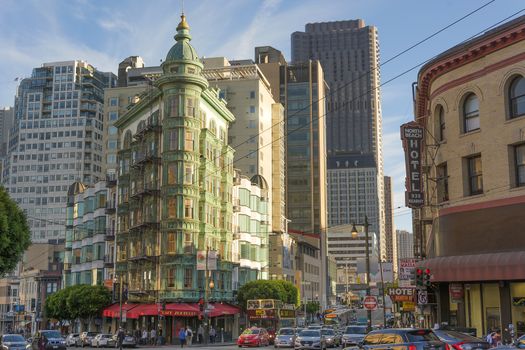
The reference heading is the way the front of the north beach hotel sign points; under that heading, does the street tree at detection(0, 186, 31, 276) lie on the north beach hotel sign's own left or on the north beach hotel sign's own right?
on the north beach hotel sign's own right

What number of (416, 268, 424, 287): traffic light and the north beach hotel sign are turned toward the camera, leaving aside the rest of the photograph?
2

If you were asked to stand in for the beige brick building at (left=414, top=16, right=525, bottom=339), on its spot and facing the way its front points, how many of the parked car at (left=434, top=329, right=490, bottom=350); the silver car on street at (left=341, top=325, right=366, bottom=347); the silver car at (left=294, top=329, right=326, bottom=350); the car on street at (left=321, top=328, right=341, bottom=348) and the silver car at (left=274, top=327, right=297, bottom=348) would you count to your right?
4

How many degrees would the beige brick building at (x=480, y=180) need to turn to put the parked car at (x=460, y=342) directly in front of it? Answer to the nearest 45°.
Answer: approximately 45° to its left

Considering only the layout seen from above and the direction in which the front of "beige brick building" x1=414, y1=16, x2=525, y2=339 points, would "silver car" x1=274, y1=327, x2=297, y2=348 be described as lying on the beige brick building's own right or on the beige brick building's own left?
on the beige brick building's own right
